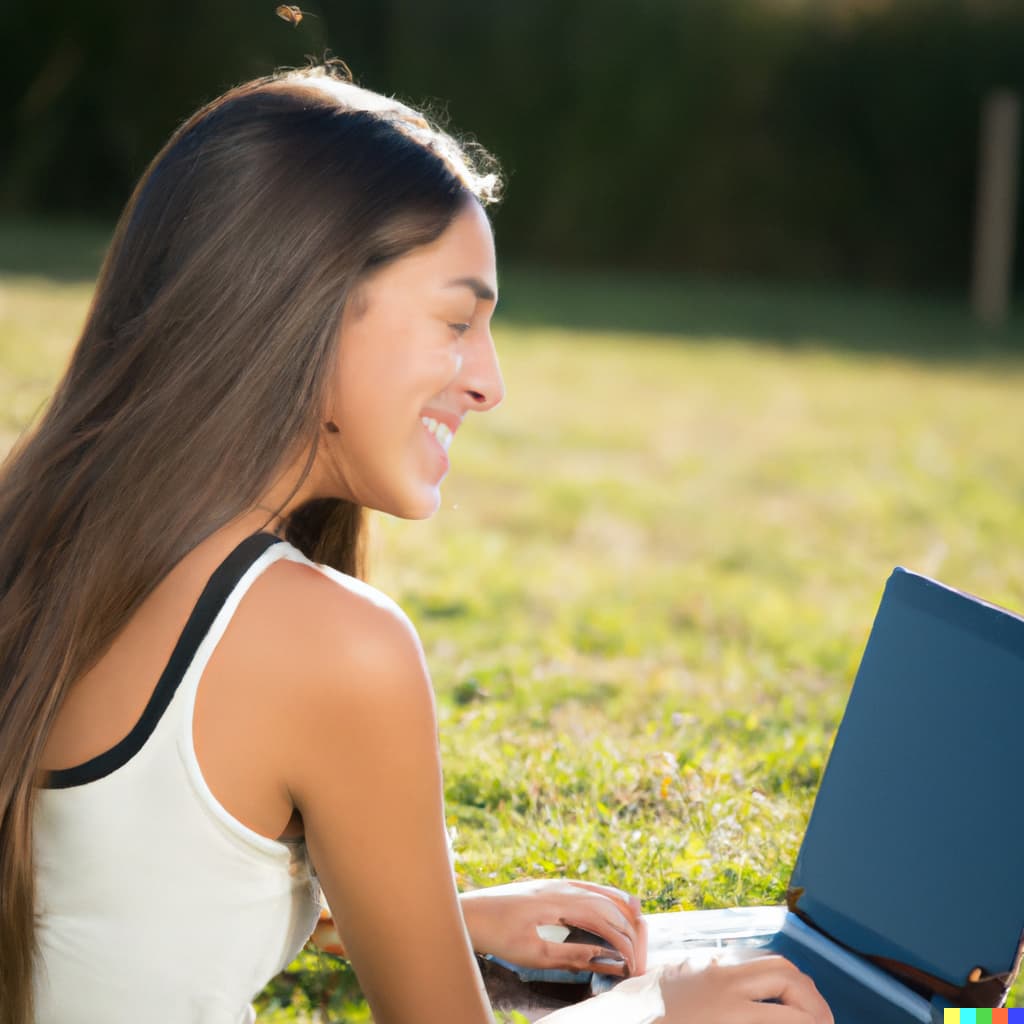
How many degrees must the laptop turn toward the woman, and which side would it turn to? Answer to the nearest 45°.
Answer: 0° — it already faces them

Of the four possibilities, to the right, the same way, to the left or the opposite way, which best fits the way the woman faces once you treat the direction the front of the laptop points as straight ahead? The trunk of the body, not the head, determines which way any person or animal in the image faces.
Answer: the opposite way

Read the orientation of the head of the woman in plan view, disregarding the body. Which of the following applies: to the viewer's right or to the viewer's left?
to the viewer's right

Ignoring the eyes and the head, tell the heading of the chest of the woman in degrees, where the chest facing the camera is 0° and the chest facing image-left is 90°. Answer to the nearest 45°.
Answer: approximately 225°
